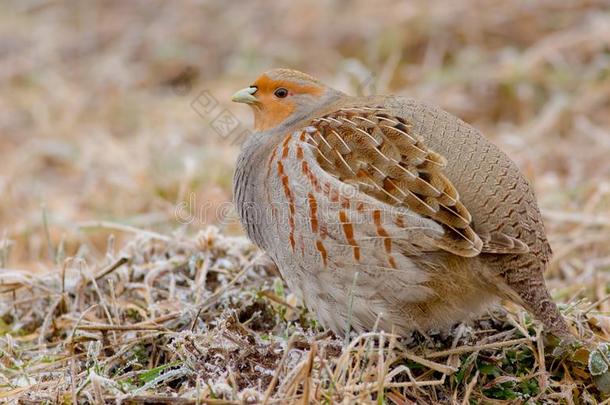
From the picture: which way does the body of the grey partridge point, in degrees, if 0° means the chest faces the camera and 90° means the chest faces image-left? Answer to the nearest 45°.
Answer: approximately 90°
